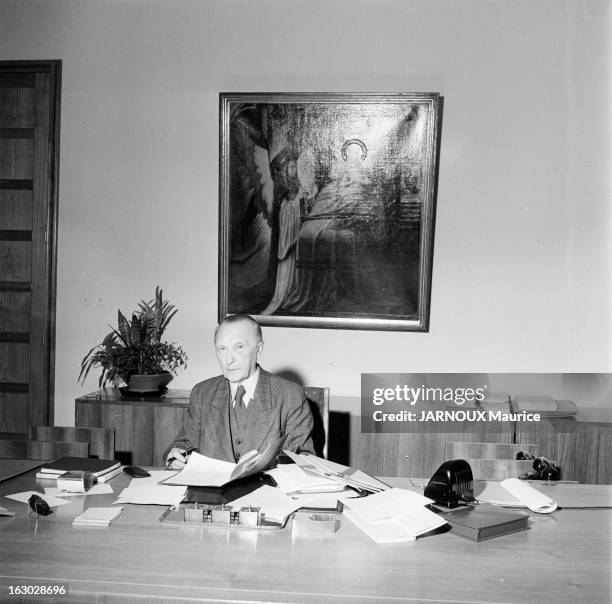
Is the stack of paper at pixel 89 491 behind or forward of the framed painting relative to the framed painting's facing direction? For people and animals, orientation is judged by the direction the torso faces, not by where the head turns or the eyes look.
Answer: forward

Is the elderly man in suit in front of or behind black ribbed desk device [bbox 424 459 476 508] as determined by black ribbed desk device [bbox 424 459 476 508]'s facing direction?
in front

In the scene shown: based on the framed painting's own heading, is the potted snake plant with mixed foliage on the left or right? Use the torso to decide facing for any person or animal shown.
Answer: on its right

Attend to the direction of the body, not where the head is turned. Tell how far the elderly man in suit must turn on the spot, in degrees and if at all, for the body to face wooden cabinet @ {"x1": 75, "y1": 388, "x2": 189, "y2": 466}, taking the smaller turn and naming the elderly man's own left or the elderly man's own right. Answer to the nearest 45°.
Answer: approximately 90° to the elderly man's own right

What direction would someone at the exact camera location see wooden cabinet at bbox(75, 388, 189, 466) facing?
facing the viewer

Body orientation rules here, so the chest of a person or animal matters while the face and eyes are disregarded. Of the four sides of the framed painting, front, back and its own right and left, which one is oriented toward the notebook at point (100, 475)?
front

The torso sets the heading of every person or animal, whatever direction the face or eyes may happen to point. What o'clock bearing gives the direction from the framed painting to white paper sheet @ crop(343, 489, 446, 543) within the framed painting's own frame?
The white paper sheet is roughly at 12 o'clock from the framed painting.

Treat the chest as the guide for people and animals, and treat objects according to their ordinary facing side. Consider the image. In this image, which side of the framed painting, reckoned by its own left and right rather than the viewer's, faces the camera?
front

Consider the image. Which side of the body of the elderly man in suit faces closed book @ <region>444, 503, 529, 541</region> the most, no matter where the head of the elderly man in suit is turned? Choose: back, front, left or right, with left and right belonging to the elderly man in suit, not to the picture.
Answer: left

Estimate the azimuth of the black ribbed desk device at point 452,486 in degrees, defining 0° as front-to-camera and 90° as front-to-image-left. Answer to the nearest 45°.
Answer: approximately 135°

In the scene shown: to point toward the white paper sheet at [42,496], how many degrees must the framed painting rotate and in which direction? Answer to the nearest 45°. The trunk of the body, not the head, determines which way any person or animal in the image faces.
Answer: approximately 45° to its right

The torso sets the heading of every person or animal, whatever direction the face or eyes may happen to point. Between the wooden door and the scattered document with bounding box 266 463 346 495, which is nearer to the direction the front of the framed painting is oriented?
the scattered document

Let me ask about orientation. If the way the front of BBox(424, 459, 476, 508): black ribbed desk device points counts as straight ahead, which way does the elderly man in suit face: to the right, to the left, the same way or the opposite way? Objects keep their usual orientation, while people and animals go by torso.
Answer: to the left

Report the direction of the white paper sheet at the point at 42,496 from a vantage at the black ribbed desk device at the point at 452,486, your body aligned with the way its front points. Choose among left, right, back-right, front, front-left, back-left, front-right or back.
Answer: front-left

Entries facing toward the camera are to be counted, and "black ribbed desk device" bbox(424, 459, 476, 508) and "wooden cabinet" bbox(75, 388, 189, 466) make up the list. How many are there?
1

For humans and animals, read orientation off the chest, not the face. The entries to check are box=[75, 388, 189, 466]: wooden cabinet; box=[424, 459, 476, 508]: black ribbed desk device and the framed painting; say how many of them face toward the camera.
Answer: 2

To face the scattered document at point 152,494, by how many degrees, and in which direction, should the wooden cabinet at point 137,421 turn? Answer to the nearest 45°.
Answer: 0° — it already faces it
